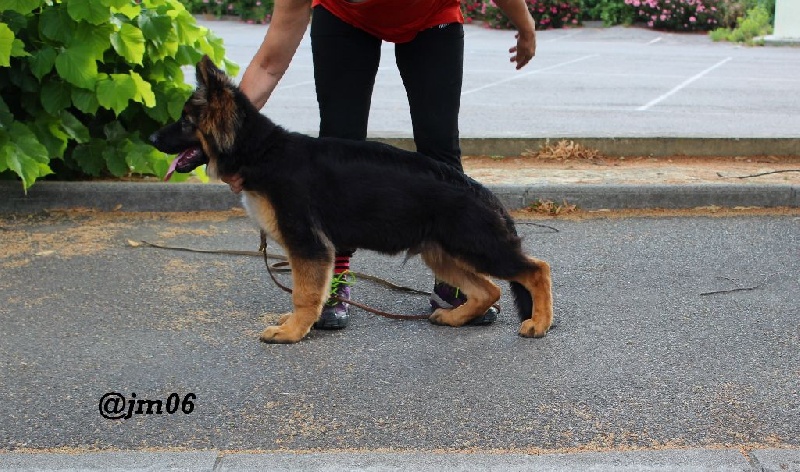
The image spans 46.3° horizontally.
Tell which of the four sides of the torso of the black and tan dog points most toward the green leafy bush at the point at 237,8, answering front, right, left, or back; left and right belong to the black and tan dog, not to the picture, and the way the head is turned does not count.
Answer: right

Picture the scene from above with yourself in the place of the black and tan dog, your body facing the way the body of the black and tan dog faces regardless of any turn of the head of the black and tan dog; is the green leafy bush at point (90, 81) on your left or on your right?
on your right

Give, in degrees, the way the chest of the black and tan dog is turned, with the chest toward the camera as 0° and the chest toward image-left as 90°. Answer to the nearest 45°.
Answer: approximately 90°

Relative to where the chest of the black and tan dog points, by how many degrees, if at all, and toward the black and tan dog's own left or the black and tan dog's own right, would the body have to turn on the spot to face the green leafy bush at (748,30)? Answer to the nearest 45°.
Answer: approximately 135° to the black and tan dog's own right

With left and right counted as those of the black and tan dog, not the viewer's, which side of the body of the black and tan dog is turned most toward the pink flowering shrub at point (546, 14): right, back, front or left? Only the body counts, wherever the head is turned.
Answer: right

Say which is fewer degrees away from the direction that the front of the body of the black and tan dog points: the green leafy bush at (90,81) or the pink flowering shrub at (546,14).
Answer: the green leafy bush
